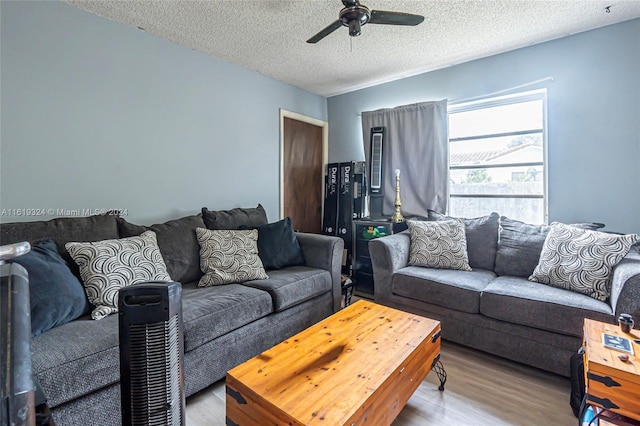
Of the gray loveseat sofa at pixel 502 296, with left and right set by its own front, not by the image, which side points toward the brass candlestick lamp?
right

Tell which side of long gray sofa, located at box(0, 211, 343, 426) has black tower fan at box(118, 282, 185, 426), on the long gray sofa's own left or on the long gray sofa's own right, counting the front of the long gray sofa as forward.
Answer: on the long gray sofa's own right

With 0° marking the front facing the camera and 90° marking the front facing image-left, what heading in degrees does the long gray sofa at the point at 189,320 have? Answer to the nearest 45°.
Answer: approximately 315°

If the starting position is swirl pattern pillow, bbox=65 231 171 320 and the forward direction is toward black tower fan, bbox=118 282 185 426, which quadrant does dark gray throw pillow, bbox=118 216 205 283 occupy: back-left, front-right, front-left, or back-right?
back-left

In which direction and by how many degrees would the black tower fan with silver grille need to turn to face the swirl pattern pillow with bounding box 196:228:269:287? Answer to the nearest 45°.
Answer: approximately 45° to its right

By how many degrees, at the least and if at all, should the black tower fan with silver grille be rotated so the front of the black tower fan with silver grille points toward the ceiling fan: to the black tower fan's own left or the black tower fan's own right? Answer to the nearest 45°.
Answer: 0° — it already faces it

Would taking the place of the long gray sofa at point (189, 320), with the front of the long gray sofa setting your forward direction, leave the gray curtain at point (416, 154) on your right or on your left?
on your left
